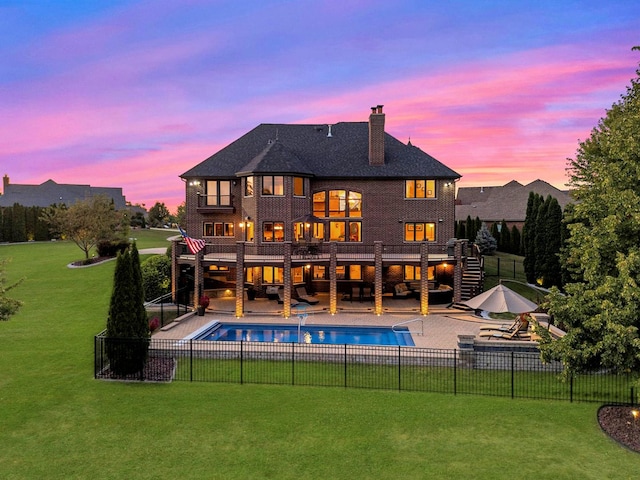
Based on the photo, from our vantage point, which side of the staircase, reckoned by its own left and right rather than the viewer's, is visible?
front

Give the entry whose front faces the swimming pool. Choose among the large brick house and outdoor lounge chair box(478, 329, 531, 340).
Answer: the outdoor lounge chair

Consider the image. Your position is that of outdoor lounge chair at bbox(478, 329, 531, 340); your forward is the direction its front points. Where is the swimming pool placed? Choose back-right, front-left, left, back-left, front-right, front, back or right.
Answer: front

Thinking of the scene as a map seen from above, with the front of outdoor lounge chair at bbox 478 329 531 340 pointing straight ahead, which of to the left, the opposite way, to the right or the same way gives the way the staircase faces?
to the left

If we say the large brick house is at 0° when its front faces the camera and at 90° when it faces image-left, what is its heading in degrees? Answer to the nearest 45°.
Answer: approximately 180°

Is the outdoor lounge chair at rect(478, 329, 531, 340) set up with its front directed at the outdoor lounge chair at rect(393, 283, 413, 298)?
no

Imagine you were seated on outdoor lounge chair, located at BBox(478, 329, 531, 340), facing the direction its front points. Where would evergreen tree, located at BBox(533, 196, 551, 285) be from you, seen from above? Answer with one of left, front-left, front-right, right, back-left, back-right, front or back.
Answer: right

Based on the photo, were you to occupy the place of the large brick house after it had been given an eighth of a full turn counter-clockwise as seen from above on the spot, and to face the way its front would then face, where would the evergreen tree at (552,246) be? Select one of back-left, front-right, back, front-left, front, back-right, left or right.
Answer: back-right

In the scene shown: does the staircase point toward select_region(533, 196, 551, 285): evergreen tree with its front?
no

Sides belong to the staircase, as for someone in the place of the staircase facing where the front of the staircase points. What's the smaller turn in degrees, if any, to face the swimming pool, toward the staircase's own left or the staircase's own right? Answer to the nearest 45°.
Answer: approximately 45° to the staircase's own right

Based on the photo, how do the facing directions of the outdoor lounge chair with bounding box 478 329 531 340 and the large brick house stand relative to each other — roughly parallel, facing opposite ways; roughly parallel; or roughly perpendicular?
roughly perpendicular

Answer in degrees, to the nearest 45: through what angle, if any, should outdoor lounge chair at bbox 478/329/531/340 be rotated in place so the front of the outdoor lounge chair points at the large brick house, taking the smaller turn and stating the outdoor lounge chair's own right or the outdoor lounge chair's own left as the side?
approximately 45° to the outdoor lounge chair's own right

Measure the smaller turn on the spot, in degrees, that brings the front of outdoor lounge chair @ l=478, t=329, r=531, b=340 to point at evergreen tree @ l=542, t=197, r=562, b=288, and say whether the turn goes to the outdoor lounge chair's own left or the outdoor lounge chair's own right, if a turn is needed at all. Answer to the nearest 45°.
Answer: approximately 90° to the outdoor lounge chair's own right

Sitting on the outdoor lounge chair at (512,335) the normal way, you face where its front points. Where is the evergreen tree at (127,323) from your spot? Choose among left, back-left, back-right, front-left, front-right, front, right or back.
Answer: front-left

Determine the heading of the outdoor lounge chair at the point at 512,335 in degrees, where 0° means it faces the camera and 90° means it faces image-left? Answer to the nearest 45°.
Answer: approximately 90°
